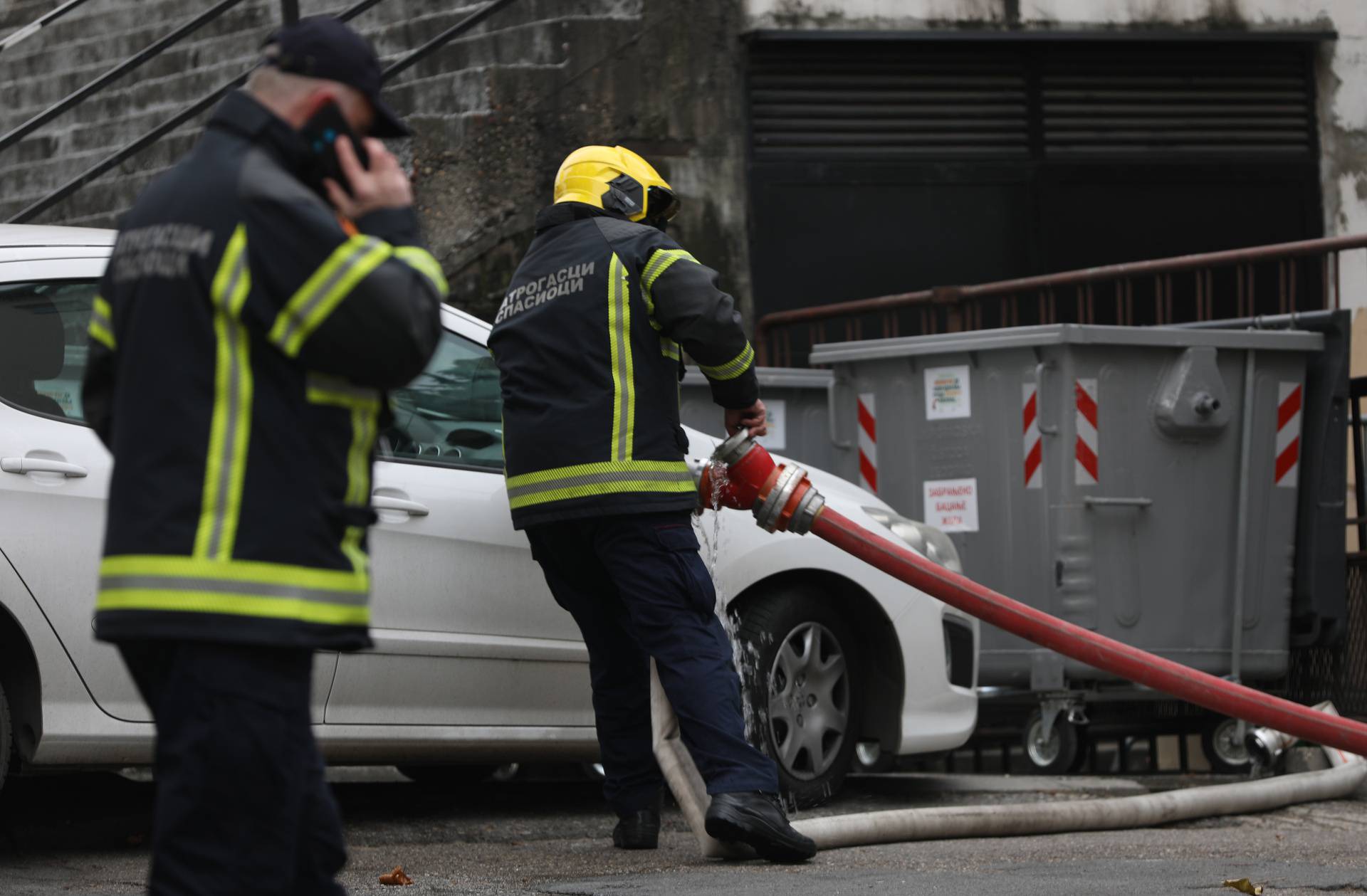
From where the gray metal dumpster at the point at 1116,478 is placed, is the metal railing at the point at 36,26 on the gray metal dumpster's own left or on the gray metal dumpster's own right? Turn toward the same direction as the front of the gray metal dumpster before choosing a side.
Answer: on the gray metal dumpster's own right

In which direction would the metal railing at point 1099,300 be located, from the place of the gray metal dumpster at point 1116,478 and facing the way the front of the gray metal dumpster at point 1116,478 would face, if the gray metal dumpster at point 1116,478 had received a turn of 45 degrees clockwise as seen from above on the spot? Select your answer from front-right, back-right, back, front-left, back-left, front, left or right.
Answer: right

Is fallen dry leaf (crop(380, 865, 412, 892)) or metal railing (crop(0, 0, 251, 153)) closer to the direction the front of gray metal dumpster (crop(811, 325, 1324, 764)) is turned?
the fallen dry leaf

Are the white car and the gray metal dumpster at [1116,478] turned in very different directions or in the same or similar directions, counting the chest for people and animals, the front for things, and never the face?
very different directions

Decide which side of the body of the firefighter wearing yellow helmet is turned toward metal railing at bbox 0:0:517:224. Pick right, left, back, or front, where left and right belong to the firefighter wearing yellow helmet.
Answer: left

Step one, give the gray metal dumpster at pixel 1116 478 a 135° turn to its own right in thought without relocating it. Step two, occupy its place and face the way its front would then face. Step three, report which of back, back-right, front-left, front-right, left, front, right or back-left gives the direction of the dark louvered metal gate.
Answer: front

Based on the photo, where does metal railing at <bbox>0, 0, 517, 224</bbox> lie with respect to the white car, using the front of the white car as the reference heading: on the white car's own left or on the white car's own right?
on the white car's own left

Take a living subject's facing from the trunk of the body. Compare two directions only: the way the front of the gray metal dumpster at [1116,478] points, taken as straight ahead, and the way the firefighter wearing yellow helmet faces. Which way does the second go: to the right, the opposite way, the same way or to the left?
the opposite way

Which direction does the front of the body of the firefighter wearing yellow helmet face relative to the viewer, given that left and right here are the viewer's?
facing away from the viewer and to the right of the viewer

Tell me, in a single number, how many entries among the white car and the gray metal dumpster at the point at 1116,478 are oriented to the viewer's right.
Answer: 1

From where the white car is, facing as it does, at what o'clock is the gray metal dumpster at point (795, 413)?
The gray metal dumpster is roughly at 10 o'clock from the white car.

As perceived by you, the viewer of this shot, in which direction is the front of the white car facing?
facing to the right of the viewer

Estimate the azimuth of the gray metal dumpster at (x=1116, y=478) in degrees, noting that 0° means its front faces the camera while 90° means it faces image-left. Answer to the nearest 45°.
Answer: approximately 45°

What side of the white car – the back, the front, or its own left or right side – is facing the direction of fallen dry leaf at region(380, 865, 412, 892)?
right

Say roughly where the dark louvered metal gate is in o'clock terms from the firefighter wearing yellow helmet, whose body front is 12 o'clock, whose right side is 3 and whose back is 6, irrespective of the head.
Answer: The dark louvered metal gate is roughly at 11 o'clock from the firefighter wearing yellow helmet.
